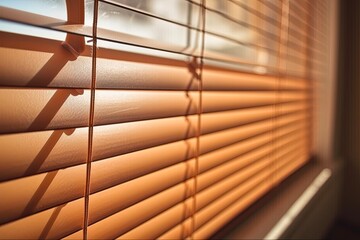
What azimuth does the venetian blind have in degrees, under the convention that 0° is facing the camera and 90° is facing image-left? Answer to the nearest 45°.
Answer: approximately 315°
